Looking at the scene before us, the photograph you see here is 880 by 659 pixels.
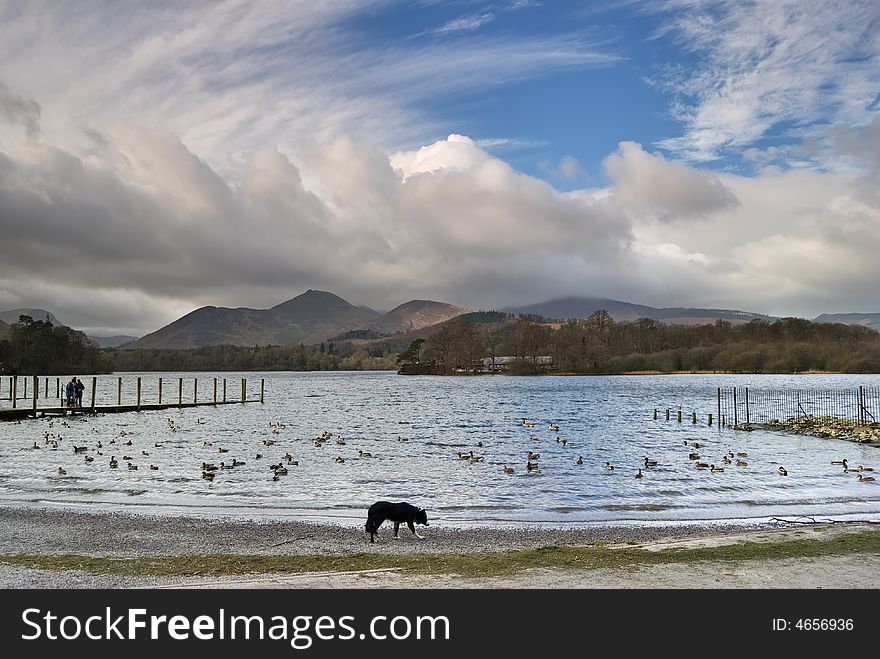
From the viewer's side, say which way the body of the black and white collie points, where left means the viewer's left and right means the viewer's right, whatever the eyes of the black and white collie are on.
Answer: facing to the right of the viewer
